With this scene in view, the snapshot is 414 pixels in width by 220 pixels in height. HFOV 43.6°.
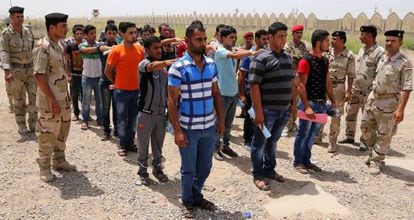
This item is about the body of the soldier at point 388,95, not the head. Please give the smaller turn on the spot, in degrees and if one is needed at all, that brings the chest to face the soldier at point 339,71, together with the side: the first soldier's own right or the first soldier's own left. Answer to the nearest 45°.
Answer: approximately 90° to the first soldier's own right

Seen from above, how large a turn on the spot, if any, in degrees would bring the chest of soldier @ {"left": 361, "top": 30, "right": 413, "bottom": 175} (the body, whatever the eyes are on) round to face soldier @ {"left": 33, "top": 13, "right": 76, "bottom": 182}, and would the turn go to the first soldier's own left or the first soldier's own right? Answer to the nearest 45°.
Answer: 0° — they already face them

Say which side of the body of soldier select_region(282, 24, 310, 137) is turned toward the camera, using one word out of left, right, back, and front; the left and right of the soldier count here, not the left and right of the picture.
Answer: front

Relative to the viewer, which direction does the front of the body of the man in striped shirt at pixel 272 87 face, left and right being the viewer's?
facing the viewer and to the right of the viewer

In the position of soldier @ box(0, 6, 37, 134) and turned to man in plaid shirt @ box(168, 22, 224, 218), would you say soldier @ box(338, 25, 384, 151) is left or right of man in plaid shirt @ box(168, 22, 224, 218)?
left

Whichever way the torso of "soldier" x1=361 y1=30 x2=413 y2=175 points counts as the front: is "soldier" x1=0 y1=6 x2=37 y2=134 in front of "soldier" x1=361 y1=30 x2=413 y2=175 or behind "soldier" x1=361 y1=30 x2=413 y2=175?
in front

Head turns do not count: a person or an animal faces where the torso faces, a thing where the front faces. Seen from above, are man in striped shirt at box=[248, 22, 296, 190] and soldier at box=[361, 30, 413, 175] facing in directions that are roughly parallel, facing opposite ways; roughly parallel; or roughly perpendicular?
roughly perpendicular

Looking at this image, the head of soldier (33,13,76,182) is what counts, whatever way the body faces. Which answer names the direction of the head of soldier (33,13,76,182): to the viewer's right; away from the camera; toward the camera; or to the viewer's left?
to the viewer's right

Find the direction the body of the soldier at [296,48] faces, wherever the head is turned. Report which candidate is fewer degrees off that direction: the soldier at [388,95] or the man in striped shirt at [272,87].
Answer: the man in striped shirt

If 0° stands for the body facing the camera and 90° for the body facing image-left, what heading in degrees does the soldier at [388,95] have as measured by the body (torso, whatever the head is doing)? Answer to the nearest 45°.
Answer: approximately 45°

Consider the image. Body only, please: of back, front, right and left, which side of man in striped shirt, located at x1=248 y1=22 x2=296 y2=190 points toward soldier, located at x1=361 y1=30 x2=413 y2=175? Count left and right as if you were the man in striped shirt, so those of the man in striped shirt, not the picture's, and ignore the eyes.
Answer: left

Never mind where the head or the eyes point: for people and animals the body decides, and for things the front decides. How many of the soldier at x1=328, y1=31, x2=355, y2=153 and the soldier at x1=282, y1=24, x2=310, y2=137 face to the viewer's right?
0
